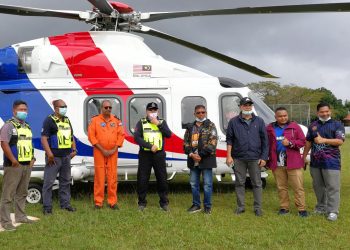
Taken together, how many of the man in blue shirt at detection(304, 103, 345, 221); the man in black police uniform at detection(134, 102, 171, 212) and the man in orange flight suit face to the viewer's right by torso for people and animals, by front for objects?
0

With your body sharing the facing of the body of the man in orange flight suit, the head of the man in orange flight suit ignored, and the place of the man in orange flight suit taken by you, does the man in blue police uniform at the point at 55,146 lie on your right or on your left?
on your right

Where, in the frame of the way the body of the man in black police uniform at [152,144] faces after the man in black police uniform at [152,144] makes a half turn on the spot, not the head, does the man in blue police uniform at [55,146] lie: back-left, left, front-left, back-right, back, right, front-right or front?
left

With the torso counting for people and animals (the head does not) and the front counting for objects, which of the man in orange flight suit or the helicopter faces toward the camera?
the man in orange flight suit

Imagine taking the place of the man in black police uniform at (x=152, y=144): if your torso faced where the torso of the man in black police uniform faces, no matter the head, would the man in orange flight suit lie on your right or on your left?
on your right

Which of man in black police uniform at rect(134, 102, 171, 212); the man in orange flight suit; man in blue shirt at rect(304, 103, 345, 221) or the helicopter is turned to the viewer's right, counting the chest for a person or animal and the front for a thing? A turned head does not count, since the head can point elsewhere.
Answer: the helicopter

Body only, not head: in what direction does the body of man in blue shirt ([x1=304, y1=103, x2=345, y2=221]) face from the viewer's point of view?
toward the camera

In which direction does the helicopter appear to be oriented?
to the viewer's right

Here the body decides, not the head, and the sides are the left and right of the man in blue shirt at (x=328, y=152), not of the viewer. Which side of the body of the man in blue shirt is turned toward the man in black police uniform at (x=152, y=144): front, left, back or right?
right

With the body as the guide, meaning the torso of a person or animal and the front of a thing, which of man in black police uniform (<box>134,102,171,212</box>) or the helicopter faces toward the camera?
the man in black police uniform

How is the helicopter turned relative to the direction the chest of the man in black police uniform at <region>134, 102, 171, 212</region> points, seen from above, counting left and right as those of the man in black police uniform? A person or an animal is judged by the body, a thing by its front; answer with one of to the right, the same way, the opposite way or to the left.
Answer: to the left

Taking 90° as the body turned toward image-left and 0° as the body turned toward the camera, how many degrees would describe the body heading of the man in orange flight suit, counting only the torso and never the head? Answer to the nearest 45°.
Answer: approximately 0°

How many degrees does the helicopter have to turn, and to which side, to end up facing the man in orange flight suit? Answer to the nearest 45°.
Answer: approximately 90° to its right

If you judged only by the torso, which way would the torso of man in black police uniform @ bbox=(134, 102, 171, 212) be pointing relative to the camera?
toward the camera

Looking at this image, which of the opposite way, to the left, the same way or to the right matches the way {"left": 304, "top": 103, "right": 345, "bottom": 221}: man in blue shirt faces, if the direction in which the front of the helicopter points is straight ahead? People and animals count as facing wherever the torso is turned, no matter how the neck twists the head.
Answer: to the right

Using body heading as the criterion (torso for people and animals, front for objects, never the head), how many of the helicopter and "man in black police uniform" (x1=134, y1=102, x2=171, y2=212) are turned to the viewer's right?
1
